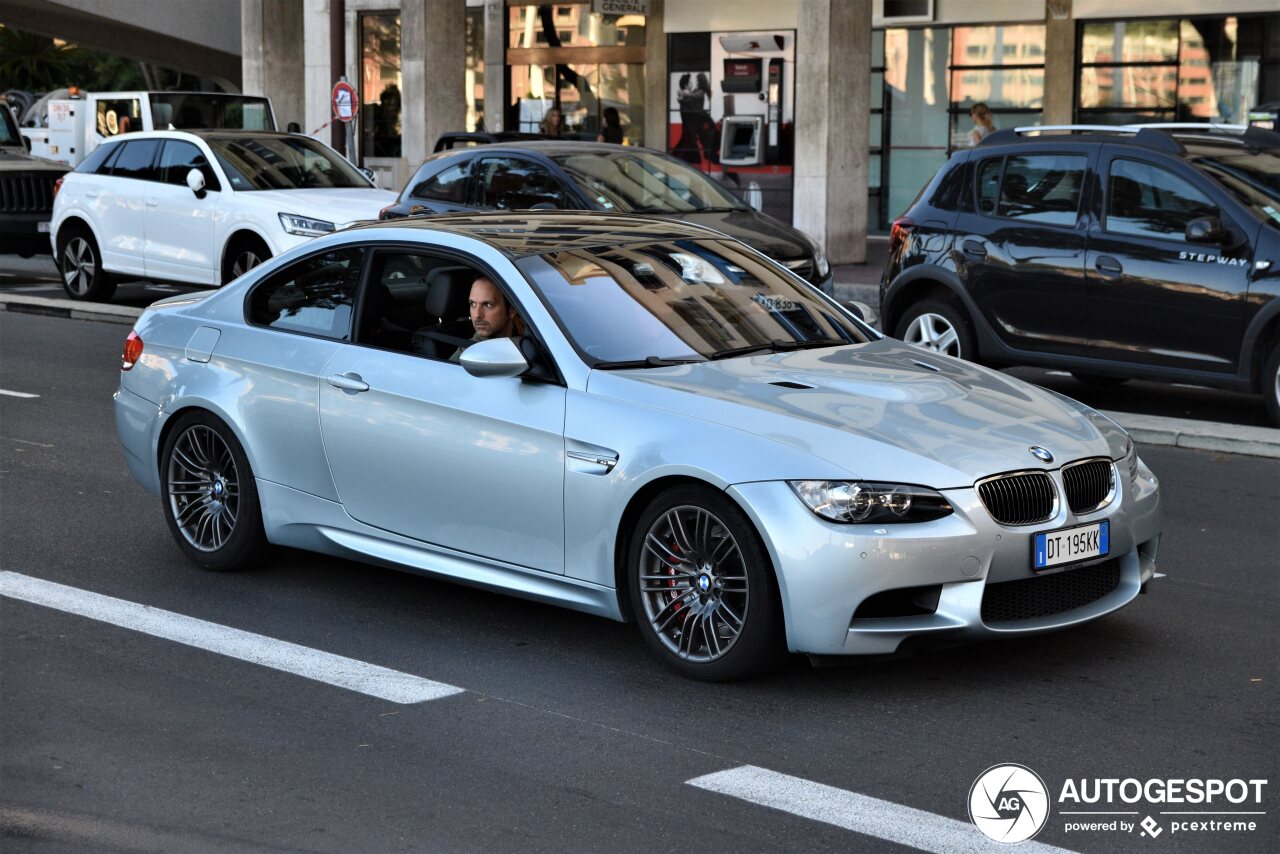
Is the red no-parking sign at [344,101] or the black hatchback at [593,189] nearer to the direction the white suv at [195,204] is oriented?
the black hatchback

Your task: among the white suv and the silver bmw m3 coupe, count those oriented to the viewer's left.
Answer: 0

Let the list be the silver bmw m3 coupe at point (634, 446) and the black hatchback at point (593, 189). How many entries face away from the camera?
0

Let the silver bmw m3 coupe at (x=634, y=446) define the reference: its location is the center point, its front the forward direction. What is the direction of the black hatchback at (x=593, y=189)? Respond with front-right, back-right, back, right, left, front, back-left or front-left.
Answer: back-left

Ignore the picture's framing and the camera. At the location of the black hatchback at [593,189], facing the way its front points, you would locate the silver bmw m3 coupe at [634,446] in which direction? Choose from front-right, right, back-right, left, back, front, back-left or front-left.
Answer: front-right

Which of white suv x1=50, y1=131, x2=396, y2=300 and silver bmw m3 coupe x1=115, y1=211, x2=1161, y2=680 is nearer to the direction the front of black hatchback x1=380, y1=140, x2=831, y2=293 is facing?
the silver bmw m3 coupe

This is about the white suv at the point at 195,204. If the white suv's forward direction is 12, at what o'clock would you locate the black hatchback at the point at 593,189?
The black hatchback is roughly at 12 o'clock from the white suv.

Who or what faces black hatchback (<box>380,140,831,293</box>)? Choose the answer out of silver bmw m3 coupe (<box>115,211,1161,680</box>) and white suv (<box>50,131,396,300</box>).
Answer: the white suv

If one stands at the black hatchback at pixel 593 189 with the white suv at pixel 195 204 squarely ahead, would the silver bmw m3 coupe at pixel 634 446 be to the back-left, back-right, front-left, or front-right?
back-left

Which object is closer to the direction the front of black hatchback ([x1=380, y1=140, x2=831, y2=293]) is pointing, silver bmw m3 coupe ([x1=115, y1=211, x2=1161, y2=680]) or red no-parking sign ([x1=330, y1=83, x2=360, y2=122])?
the silver bmw m3 coupe

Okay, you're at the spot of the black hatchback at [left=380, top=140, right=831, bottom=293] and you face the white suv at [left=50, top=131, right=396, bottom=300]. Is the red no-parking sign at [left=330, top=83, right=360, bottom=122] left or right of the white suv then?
right

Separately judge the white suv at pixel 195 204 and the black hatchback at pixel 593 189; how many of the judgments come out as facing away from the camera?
0

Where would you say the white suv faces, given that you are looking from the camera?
facing the viewer and to the right of the viewer

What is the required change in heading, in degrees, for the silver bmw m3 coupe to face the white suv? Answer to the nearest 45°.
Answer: approximately 135° to its left

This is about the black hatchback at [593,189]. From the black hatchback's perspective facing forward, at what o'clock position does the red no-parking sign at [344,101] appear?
The red no-parking sign is roughly at 7 o'clock from the black hatchback.
